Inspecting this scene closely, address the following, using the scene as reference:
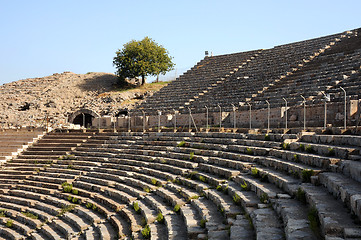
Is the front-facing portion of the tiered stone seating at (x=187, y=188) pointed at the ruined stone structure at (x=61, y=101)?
no

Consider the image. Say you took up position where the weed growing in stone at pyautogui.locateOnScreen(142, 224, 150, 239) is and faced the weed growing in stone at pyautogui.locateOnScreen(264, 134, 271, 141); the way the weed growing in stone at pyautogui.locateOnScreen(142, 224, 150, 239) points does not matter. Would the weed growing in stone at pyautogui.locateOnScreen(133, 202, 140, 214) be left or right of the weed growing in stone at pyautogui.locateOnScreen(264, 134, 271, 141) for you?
left

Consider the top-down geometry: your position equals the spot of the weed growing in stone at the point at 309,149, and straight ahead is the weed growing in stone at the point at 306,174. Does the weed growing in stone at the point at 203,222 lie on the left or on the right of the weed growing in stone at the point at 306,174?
right

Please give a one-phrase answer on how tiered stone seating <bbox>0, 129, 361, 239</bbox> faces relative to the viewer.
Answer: facing the viewer and to the left of the viewer

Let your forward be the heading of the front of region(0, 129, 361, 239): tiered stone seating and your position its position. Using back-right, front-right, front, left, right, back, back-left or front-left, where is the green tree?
back-right

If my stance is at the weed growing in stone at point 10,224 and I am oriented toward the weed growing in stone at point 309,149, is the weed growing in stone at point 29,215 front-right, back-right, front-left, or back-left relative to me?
front-left

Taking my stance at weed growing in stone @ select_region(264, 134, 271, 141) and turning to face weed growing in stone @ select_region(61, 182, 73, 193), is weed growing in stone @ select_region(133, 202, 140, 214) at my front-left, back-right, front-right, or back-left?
front-left
